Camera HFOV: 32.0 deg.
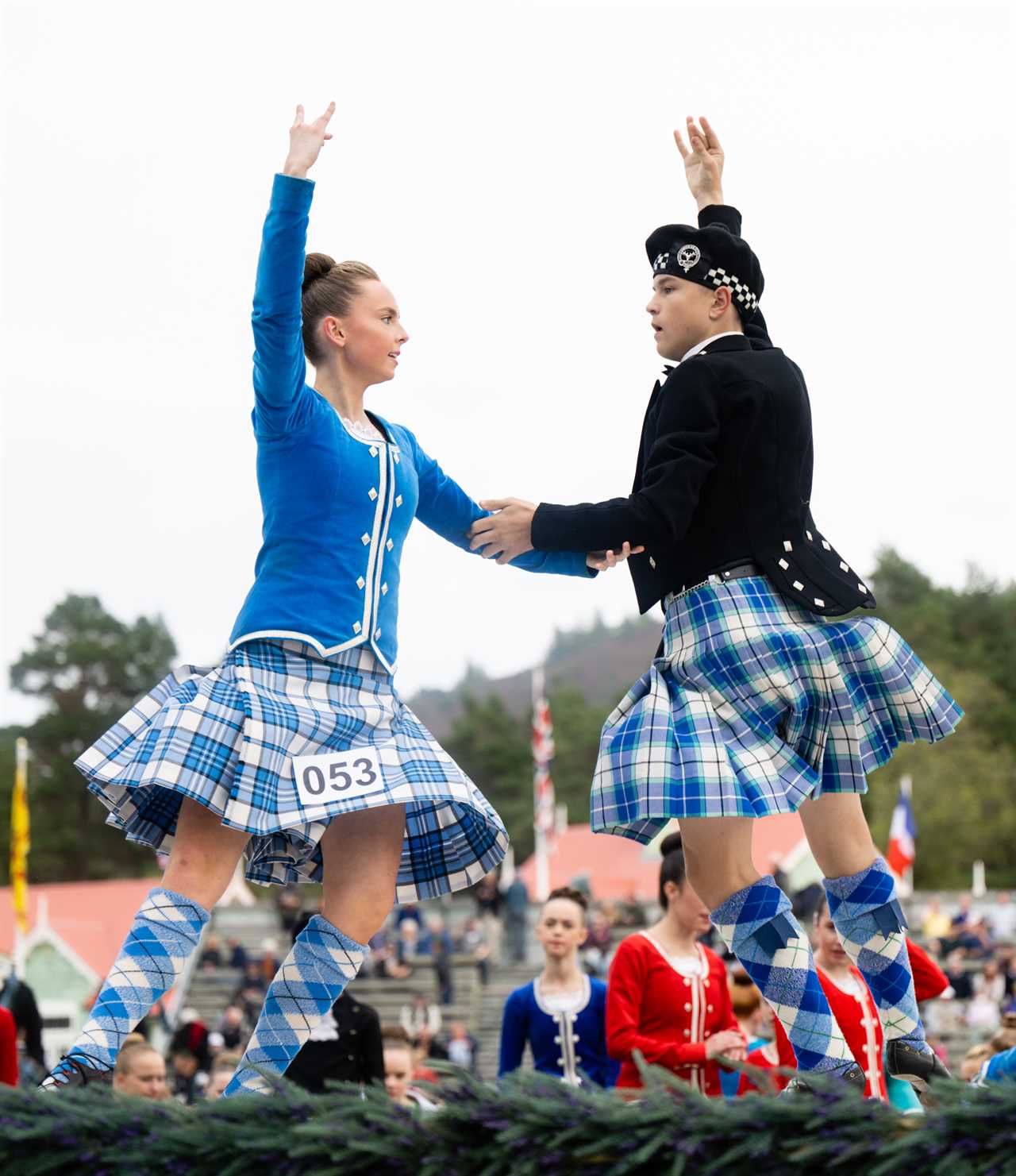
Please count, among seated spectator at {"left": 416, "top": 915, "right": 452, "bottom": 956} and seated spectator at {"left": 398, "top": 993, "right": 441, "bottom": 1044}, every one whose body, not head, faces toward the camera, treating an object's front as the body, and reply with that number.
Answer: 2

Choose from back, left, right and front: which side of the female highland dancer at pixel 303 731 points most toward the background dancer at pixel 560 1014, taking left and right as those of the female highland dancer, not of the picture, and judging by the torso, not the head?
left

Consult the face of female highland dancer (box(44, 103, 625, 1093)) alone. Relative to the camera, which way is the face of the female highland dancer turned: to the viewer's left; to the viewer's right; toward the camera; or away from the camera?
to the viewer's right

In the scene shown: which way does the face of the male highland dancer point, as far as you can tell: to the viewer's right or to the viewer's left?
to the viewer's left

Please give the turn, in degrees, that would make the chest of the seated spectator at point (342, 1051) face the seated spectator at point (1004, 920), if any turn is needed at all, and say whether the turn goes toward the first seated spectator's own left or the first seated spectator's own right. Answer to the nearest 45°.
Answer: approximately 180°

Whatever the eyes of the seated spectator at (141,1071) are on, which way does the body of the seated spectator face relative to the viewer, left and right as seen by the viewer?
facing the viewer and to the right of the viewer

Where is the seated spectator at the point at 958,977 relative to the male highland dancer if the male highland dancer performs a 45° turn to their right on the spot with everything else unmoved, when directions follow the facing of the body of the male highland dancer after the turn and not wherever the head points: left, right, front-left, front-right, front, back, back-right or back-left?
front-right

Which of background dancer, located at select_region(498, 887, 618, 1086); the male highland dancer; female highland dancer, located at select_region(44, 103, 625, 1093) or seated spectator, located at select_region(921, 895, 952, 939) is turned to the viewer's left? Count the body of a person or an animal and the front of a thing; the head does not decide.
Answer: the male highland dancer

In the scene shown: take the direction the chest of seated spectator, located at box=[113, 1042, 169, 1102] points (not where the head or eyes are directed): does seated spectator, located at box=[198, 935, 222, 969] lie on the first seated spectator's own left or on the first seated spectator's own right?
on the first seated spectator's own left

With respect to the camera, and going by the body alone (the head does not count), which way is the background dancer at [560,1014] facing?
toward the camera

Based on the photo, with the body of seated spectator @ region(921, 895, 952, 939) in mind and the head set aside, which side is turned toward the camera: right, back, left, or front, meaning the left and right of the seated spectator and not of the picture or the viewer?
front

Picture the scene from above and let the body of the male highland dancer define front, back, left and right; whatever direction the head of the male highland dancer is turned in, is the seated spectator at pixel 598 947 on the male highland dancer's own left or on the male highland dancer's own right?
on the male highland dancer's own right

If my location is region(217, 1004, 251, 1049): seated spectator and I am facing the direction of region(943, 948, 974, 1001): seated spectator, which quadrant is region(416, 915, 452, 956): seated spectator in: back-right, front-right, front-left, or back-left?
front-left

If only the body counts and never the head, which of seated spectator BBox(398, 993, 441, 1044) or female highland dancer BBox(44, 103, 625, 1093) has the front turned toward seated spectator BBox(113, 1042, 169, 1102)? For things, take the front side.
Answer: seated spectator BBox(398, 993, 441, 1044)

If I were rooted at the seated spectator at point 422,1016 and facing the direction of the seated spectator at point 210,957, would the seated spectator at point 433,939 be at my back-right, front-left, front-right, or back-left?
front-right
